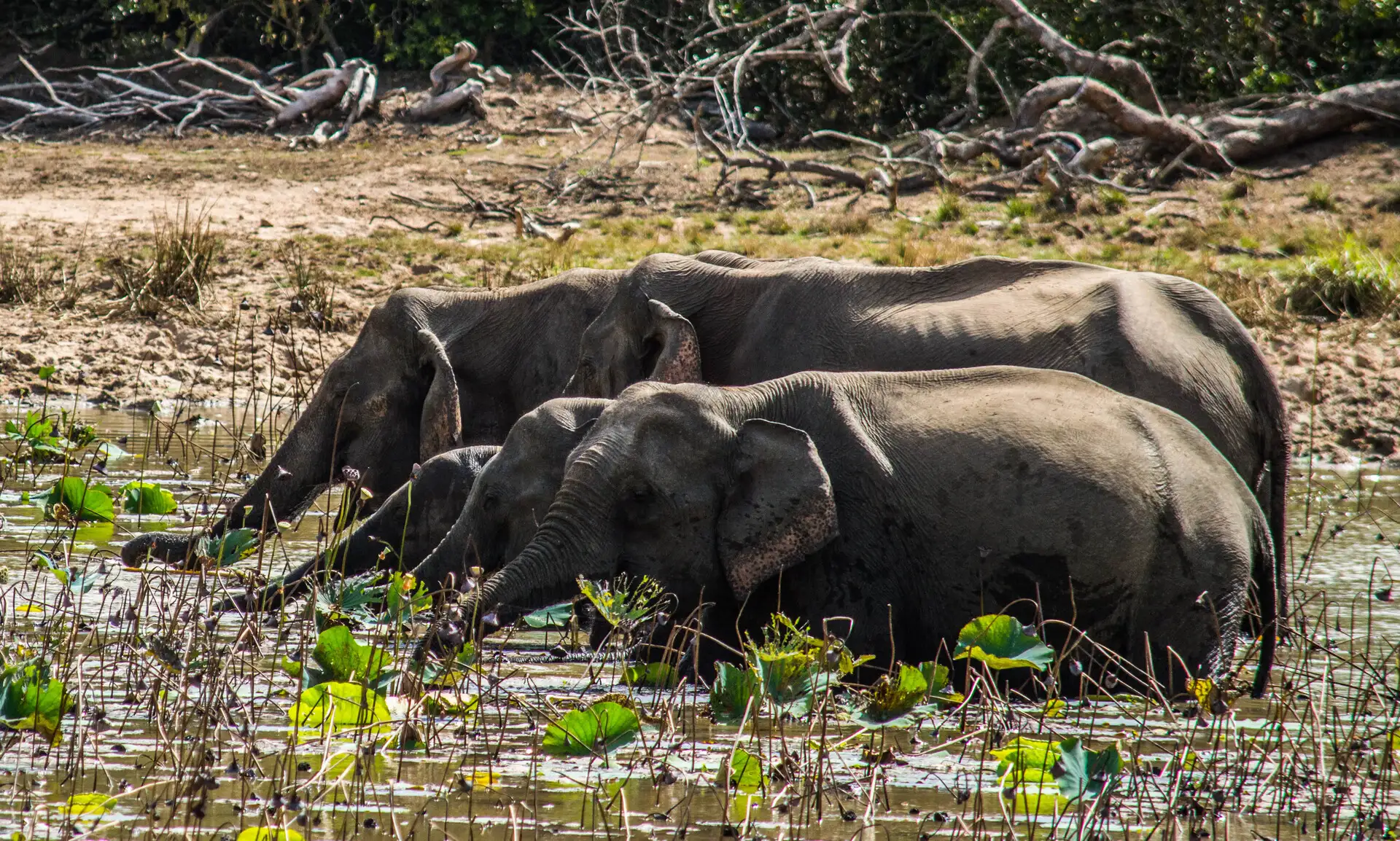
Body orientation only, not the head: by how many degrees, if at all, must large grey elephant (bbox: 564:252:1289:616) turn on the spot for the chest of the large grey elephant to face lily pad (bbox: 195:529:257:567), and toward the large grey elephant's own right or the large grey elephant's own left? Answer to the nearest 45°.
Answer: approximately 45° to the large grey elephant's own left

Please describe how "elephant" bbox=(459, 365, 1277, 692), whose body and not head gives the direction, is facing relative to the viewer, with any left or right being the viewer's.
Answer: facing to the left of the viewer

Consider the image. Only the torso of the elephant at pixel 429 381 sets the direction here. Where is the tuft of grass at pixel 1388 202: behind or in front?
behind

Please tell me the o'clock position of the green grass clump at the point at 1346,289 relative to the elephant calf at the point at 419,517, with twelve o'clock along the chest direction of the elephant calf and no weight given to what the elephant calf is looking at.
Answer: The green grass clump is roughly at 5 o'clock from the elephant calf.

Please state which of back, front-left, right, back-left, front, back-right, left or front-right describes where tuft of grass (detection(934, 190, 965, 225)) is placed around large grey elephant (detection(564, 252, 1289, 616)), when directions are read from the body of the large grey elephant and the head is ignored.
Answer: right

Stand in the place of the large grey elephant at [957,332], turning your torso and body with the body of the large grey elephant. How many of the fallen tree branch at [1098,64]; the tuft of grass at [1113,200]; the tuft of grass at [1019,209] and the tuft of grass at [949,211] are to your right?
4

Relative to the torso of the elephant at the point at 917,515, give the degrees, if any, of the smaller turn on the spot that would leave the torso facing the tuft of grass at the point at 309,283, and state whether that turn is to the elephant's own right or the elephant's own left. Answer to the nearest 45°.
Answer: approximately 45° to the elephant's own right

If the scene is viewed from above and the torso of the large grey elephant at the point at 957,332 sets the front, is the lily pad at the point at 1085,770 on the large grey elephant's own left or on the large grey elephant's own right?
on the large grey elephant's own left

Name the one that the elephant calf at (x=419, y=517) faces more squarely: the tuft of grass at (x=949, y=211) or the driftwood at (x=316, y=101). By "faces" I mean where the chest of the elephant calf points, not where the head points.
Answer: the driftwood

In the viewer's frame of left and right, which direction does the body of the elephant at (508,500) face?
facing to the left of the viewer

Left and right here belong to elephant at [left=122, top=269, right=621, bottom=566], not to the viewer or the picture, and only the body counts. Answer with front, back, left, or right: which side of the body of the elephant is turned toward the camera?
left

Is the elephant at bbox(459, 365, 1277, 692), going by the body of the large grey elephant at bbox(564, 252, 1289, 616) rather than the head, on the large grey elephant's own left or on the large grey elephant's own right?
on the large grey elephant's own left

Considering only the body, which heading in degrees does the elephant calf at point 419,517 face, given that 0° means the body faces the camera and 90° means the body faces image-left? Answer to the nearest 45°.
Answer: approximately 90°

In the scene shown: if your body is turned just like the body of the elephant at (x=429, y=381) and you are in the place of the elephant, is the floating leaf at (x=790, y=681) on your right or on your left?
on your left

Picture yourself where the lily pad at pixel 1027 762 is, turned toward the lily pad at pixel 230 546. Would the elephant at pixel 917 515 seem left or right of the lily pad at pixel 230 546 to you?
right

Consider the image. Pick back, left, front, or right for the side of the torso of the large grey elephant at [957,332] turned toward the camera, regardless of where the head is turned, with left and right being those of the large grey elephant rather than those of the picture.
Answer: left
